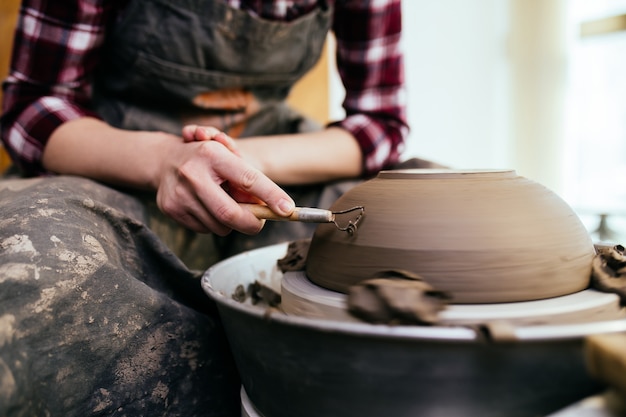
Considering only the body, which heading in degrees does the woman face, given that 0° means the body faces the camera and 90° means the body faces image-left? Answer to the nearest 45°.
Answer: approximately 0°

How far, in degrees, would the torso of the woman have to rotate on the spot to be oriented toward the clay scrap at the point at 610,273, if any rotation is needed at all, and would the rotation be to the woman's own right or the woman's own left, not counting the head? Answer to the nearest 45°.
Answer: approximately 45° to the woman's own left

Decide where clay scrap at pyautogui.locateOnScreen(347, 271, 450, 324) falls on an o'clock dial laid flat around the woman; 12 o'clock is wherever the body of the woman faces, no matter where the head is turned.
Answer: The clay scrap is roughly at 11 o'clock from the woman.

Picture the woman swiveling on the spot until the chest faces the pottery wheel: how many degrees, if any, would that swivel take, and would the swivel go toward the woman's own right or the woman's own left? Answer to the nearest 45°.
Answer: approximately 45° to the woman's own left
